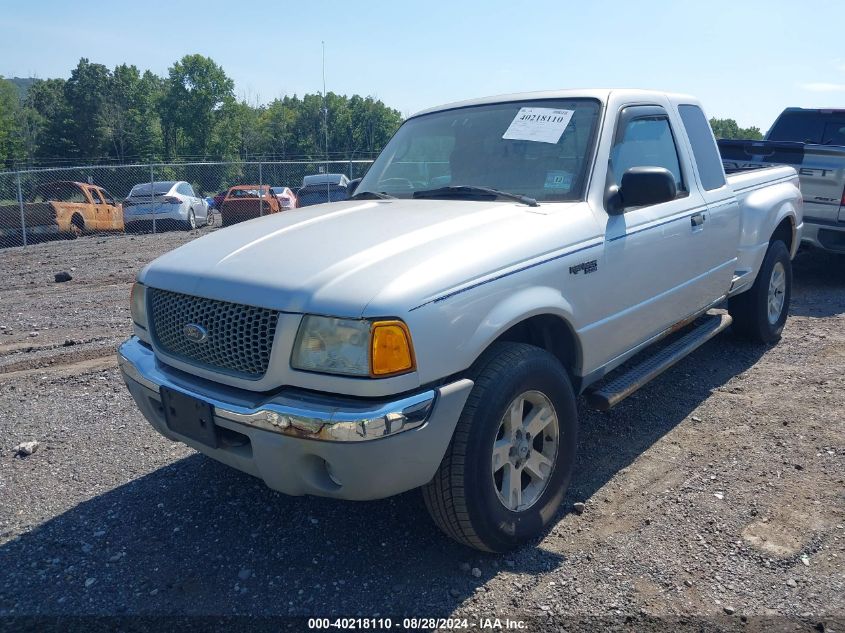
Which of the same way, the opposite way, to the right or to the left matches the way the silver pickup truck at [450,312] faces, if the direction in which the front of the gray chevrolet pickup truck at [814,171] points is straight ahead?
the opposite way

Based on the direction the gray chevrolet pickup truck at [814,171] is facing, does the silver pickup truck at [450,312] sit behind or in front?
behind

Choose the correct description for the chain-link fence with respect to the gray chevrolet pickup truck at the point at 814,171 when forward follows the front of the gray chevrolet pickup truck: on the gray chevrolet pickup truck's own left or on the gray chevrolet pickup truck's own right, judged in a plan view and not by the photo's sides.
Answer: on the gray chevrolet pickup truck's own left

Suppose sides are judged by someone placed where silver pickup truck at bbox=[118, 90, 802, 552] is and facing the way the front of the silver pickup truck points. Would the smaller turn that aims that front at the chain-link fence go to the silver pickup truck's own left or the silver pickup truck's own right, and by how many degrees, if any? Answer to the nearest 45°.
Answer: approximately 90° to the silver pickup truck's own right

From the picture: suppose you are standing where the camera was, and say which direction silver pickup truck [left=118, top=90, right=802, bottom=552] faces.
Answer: facing the viewer and to the left of the viewer

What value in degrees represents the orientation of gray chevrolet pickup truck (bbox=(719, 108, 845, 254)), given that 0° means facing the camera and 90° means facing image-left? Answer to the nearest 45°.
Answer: approximately 225°

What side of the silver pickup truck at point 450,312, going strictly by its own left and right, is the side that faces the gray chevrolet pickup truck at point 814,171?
back
